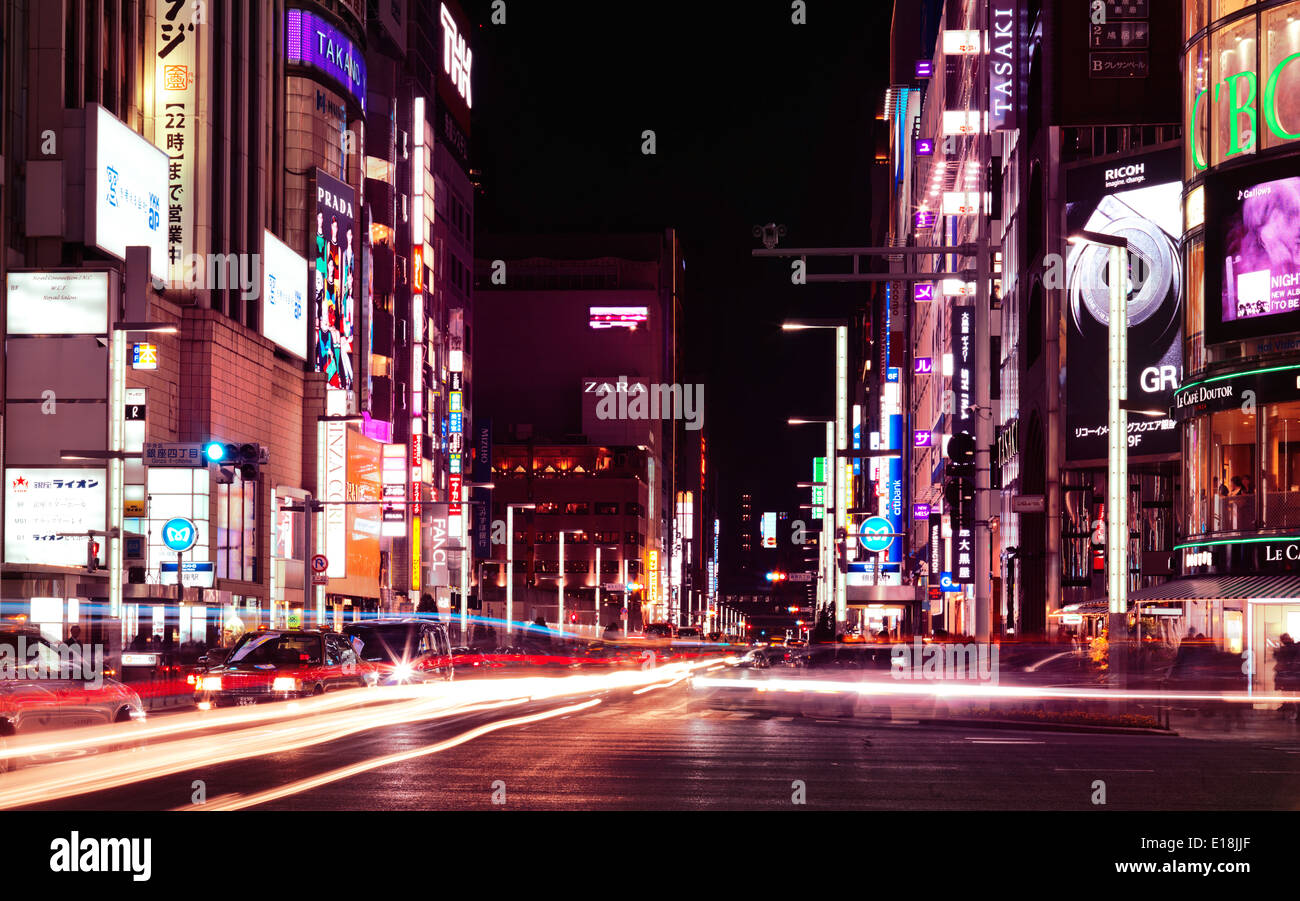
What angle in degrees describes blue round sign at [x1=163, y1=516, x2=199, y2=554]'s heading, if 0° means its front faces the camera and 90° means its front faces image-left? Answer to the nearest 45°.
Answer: approximately 0°

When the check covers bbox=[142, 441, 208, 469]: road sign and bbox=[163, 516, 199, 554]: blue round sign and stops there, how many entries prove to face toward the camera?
2

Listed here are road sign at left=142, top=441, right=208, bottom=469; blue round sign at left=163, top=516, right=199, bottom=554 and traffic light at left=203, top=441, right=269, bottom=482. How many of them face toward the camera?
3

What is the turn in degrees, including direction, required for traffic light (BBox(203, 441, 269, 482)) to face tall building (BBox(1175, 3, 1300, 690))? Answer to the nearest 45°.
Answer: approximately 90° to its left

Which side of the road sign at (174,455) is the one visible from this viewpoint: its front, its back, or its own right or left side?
front

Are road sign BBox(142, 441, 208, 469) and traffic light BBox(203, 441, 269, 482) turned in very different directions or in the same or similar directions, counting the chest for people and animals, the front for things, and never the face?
same or similar directions

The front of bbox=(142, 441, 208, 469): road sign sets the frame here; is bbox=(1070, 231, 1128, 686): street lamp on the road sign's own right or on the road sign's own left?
on the road sign's own left

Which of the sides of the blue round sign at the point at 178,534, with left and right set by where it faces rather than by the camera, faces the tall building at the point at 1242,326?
left

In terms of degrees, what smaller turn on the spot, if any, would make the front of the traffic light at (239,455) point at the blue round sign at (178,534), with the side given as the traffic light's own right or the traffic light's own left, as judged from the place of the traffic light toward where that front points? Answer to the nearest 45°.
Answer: approximately 135° to the traffic light's own right
